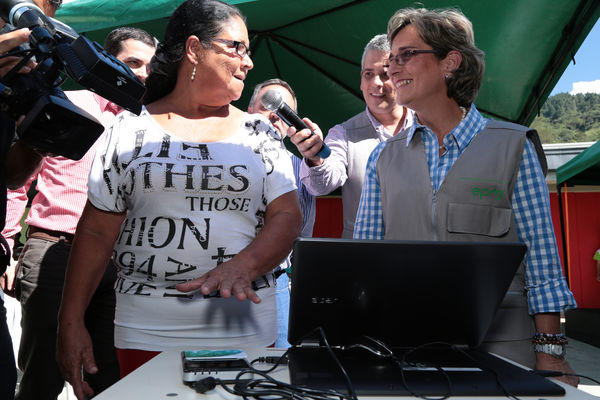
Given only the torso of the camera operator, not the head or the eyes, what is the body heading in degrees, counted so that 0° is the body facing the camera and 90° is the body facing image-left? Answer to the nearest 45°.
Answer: approximately 270°

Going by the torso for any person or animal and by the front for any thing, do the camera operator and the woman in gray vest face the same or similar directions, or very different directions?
very different directions

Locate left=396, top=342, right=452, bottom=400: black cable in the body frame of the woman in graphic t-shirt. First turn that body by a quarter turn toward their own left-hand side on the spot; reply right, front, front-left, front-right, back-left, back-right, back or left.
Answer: front-right

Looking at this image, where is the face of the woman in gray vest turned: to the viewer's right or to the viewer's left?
to the viewer's left

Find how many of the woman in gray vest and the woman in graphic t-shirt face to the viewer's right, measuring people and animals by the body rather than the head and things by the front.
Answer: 0

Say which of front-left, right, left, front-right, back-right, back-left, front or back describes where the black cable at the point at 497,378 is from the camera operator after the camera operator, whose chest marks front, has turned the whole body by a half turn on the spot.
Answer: back-left

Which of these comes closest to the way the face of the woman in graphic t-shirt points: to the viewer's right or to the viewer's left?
to the viewer's right

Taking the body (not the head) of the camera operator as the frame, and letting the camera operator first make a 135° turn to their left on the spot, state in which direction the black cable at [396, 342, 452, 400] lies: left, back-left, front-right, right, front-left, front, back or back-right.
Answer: back

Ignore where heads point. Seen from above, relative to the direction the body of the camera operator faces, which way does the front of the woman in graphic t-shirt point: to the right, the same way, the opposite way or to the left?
to the right

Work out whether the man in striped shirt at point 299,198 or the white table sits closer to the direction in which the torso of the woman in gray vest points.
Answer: the white table

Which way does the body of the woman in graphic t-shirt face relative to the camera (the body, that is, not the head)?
toward the camera

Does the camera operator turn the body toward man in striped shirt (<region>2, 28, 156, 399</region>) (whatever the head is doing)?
no

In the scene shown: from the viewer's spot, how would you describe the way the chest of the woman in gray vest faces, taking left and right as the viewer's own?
facing the viewer and to the left of the viewer

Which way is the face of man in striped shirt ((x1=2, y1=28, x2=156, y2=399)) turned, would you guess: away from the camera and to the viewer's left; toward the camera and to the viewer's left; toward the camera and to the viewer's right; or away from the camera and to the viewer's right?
toward the camera and to the viewer's right
